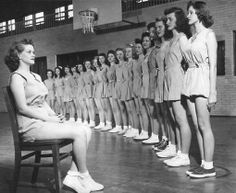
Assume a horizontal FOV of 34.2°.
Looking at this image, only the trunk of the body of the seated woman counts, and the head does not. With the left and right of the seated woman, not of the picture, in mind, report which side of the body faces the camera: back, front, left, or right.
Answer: right

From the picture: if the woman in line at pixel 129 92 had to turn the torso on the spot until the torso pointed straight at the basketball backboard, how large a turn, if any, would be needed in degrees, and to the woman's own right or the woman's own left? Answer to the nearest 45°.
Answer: approximately 135° to the woman's own right

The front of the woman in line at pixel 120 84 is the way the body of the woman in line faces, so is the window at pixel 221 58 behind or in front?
behind

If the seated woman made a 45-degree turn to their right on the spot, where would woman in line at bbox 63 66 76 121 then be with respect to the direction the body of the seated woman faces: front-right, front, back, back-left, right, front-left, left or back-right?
back-left

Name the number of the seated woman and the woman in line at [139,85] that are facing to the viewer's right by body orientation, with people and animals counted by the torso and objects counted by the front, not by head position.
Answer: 1

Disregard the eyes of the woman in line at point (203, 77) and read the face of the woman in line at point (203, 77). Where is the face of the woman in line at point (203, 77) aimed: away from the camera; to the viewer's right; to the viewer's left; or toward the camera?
to the viewer's left

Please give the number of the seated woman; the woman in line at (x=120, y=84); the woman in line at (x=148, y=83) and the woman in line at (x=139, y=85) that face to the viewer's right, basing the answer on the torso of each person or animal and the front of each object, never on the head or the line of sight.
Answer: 1

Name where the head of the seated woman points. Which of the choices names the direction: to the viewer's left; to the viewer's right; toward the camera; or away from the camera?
to the viewer's right

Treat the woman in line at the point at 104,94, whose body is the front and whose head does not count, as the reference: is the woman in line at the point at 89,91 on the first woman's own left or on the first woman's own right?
on the first woman's own right

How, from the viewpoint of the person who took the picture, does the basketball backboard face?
facing the viewer and to the left of the viewer

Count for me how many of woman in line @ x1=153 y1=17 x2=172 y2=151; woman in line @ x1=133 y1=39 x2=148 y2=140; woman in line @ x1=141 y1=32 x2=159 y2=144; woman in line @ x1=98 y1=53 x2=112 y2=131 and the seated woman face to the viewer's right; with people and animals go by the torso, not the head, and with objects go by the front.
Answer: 1

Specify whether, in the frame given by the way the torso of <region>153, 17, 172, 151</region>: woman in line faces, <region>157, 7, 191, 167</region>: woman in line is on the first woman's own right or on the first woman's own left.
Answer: on the first woman's own left
